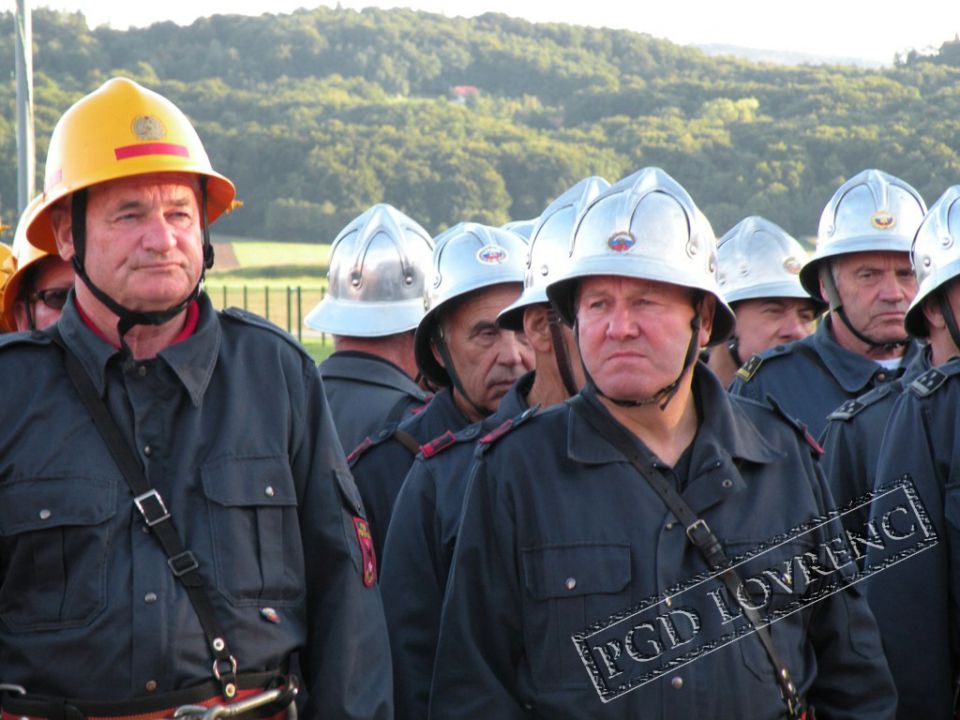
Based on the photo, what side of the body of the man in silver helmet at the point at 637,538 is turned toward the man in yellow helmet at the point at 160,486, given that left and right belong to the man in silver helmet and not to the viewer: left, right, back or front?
right

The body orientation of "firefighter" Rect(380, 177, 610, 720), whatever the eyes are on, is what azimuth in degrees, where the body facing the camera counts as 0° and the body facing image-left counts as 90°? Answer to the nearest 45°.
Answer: approximately 315°

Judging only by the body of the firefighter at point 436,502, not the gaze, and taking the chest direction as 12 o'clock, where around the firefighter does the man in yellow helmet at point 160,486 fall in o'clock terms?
The man in yellow helmet is roughly at 3 o'clock from the firefighter.

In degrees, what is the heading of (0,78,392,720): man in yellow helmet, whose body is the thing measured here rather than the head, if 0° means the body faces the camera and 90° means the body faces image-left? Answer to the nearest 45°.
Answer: approximately 0°

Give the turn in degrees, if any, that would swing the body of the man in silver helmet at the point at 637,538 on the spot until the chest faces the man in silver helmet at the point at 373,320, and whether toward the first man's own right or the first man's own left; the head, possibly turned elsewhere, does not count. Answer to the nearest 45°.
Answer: approximately 135° to the first man's own right

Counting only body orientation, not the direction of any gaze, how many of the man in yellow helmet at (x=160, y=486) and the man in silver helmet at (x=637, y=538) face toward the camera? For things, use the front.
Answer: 2

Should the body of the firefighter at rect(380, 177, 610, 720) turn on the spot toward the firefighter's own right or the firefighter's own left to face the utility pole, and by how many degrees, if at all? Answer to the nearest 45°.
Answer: approximately 180°

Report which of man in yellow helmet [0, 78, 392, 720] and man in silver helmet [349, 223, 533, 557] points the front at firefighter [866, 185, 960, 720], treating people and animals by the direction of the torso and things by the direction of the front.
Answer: the man in silver helmet

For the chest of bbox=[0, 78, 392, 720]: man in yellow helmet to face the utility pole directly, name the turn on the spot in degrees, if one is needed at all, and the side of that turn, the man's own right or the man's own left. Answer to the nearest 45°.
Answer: approximately 180°

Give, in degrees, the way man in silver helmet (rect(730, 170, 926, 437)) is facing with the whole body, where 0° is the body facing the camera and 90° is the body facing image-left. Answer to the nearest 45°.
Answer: approximately 315°

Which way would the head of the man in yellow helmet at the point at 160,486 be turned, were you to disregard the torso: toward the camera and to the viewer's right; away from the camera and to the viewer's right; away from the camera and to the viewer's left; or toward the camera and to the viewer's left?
toward the camera and to the viewer's right

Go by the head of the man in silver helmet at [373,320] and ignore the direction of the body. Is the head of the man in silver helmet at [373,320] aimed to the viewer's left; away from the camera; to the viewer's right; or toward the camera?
away from the camera
